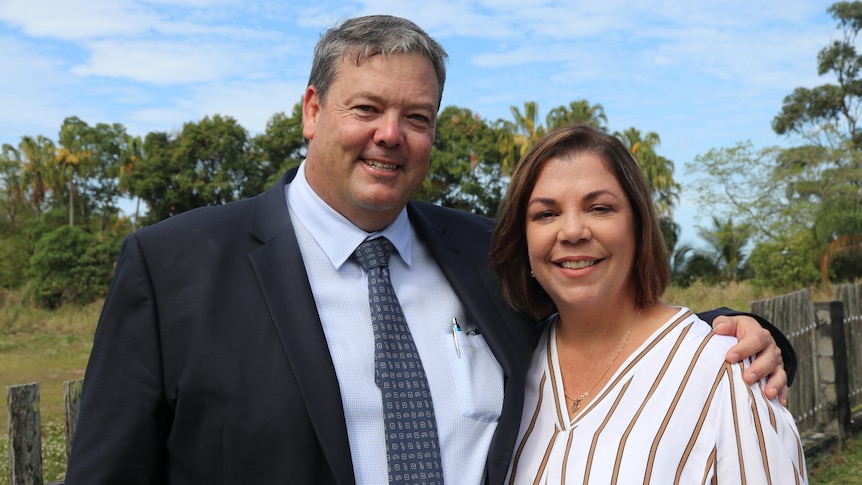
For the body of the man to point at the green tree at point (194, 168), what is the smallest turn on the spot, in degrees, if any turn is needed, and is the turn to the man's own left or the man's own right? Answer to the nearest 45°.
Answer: approximately 135° to the man's own left

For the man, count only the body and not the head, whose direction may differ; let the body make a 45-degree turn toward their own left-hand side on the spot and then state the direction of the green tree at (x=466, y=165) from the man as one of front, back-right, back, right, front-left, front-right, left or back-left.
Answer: left

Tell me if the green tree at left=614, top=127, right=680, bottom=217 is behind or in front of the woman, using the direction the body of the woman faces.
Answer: behind

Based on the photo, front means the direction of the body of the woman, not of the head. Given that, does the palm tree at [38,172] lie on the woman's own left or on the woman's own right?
on the woman's own right

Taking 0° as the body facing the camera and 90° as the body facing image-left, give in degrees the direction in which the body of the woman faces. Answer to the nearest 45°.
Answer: approximately 45°

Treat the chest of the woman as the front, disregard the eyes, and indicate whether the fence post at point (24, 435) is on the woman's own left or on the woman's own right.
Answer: on the woman's own right

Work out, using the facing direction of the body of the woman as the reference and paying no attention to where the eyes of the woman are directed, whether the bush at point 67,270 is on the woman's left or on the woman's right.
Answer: on the woman's right

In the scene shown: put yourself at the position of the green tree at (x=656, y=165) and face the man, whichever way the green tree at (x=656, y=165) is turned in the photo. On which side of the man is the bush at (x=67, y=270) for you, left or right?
right

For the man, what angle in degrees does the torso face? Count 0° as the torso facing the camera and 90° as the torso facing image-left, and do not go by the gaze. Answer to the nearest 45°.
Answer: approximately 315°

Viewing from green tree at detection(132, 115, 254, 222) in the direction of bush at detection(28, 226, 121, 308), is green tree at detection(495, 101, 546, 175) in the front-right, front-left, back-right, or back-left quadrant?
back-left

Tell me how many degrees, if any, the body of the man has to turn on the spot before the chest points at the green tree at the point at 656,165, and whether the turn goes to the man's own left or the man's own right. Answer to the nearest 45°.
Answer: approximately 135° to the man's own left

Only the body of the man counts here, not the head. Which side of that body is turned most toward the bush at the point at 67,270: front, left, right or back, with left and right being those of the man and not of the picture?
back
